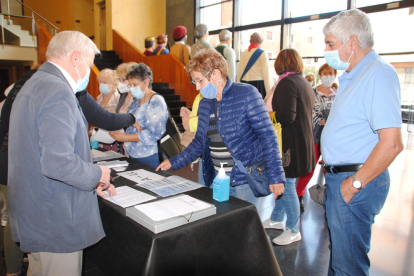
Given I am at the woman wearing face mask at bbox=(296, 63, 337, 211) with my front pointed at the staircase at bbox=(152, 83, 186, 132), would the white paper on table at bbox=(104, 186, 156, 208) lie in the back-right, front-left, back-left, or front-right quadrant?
back-left

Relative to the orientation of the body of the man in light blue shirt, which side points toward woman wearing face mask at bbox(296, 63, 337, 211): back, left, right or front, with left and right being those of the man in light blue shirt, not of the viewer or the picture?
right

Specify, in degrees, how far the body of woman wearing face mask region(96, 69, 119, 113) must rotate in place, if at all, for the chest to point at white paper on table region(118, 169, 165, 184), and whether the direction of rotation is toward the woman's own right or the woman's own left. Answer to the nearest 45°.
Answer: approximately 45° to the woman's own left

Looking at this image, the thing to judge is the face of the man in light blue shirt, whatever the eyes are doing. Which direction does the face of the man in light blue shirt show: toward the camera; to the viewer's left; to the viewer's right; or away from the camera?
to the viewer's left

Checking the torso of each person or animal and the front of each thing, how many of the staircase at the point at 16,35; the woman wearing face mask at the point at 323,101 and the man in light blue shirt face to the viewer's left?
1

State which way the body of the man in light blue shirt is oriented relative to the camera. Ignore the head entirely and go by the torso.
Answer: to the viewer's left
